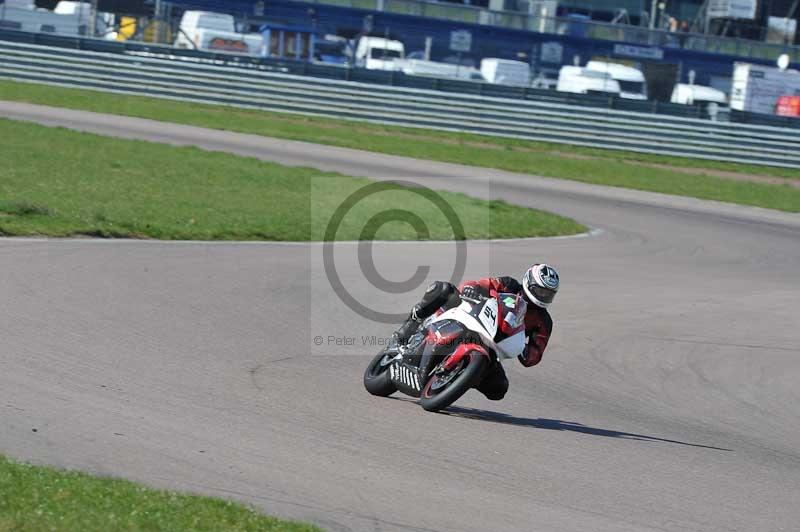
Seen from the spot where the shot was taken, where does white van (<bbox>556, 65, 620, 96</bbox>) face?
facing to the right of the viewer

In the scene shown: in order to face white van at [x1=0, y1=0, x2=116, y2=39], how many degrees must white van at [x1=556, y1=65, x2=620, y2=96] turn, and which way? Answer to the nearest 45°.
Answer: approximately 180°

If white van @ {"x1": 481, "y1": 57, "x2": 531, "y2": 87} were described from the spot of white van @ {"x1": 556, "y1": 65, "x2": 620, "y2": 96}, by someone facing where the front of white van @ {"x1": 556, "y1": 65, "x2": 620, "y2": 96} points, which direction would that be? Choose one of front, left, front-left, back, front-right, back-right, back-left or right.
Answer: back-left

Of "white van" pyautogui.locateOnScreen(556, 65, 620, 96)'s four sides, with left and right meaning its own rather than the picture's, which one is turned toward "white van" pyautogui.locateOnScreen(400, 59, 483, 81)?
back
